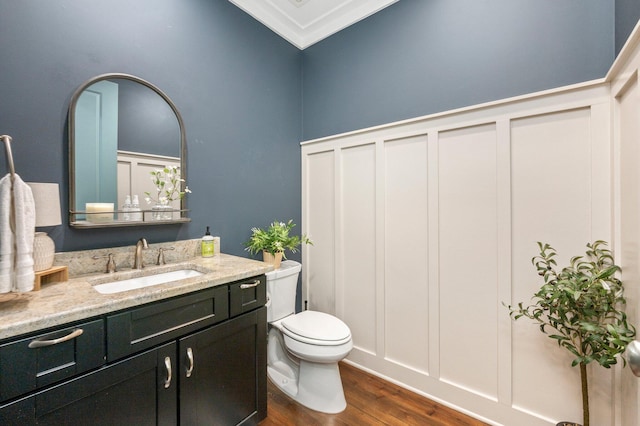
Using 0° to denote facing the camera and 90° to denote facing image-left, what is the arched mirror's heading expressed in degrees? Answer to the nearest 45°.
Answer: approximately 315°

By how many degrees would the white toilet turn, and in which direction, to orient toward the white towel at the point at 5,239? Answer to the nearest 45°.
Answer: approximately 90° to its right

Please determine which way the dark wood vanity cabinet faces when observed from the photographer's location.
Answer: facing the viewer and to the right of the viewer

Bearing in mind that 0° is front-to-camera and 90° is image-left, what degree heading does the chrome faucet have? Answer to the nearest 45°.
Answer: approximately 315°

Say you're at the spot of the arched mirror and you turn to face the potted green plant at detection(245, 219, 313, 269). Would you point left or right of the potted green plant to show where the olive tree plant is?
right

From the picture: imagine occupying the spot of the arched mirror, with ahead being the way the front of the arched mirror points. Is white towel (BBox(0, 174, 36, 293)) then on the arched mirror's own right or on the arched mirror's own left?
on the arched mirror's own right

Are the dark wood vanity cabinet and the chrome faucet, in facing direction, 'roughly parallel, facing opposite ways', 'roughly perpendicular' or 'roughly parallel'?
roughly parallel
